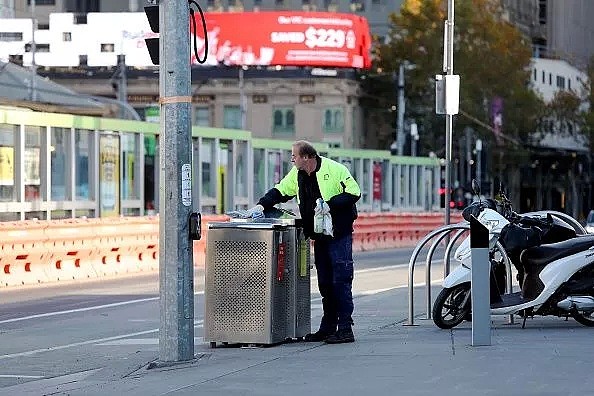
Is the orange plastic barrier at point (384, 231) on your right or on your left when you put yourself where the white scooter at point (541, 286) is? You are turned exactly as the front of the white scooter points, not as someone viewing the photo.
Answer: on your right

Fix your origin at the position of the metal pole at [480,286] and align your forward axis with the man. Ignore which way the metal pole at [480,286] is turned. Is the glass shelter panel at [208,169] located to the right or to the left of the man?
right

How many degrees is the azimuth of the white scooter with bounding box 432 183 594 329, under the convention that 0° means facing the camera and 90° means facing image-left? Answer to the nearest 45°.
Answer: approximately 90°

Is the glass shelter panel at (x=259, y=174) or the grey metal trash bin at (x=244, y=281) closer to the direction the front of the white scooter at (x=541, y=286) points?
the grey metal trash bin

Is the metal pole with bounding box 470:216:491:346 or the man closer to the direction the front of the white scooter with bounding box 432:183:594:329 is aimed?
the man

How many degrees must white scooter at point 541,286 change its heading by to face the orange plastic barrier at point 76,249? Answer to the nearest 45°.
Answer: approximately 45° to its right

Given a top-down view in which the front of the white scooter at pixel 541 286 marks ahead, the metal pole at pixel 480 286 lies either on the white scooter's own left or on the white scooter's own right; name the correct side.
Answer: on the white scooter's own left

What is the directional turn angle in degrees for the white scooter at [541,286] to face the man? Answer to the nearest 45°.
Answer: approximately 45° to its left

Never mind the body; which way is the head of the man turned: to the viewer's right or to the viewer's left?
to the viewer's left

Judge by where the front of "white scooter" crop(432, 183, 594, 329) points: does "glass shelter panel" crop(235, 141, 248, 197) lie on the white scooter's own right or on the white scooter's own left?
on the white scooter's own right
